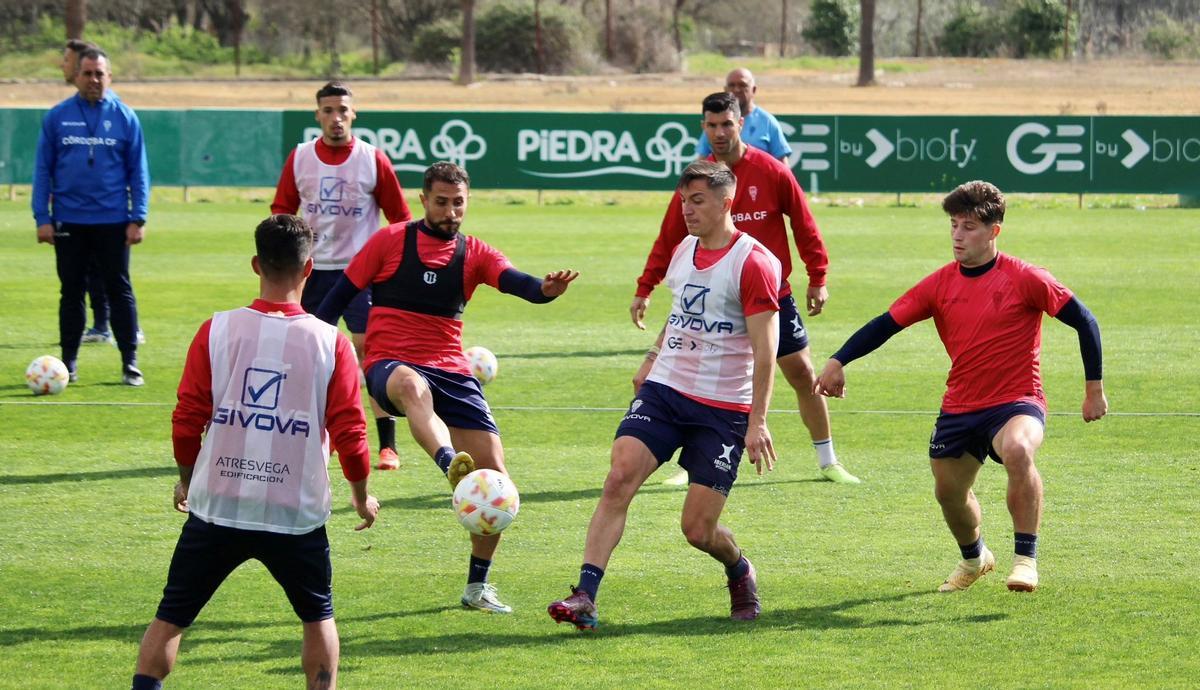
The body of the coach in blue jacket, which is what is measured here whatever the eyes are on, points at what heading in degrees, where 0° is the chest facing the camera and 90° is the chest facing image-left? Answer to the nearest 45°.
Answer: approximately 0°

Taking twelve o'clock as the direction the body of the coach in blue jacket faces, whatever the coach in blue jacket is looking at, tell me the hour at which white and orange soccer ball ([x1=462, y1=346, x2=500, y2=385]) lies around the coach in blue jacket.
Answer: The white and orange soccer ball is roughly at 10 o'clock from the coach in blue jacket.
